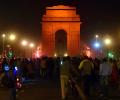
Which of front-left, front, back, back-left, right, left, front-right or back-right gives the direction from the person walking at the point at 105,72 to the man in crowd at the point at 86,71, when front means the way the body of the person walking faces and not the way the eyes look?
back-left

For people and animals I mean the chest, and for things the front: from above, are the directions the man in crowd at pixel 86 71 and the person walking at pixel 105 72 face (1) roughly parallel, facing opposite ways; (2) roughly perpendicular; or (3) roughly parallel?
roughly parallel

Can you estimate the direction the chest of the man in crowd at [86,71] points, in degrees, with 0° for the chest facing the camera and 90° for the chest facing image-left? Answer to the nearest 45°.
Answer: approximately 180°

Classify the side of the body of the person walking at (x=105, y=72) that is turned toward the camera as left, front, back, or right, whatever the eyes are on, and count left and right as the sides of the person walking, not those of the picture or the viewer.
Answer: back

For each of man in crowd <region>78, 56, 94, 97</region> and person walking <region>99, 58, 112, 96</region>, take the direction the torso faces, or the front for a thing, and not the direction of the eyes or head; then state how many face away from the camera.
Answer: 2

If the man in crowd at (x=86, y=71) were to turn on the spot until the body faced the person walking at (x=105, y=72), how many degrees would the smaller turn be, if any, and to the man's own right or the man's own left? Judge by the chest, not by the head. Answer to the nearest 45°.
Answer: approximately 45° to the man's own right
